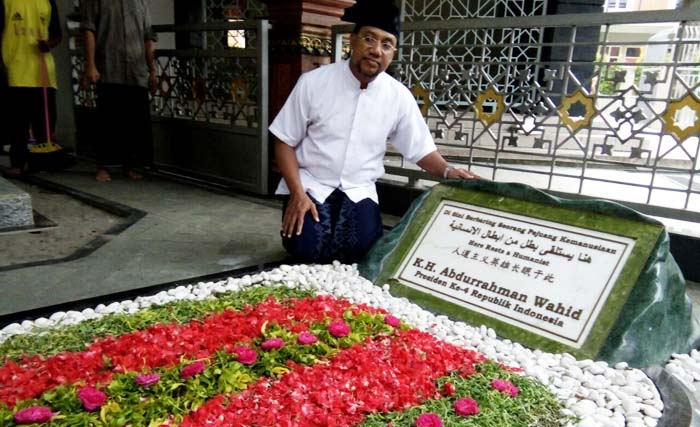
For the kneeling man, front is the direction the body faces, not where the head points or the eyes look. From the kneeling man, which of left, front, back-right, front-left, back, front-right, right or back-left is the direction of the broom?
back-right

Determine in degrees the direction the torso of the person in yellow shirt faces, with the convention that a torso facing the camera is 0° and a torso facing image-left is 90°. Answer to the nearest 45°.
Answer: approximately 0°

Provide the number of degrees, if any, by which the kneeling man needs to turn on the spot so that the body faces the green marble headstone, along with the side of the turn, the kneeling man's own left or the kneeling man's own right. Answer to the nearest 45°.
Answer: approximately 45° to the kneeling man's own left

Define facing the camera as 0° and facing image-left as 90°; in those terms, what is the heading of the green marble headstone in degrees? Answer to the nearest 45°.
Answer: approximately 45°

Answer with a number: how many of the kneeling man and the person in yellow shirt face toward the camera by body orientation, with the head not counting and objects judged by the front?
2

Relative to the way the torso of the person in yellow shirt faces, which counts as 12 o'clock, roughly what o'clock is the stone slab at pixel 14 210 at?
The stone slab is roughly at 12 o'clock from the person in yellow shirt.

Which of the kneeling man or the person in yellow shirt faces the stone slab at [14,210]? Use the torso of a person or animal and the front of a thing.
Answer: the person in yellow shirt

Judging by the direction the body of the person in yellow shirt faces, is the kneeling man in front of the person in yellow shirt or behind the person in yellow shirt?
in front

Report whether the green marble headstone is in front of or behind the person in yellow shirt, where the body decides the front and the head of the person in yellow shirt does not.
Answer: in front

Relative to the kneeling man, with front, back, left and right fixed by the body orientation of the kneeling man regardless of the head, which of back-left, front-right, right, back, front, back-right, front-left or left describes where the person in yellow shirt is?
back-right
